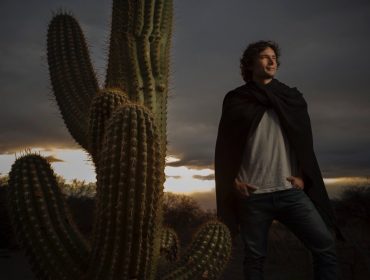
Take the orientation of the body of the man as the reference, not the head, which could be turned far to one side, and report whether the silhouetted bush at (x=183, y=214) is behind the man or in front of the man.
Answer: behind

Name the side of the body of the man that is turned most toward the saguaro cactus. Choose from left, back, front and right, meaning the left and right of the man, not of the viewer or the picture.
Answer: right

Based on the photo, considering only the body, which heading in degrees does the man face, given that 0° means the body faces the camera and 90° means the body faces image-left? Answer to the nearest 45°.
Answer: approximately 0°

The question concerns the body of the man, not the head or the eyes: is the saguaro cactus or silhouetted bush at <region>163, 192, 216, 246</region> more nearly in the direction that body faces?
the saguaro cactus
